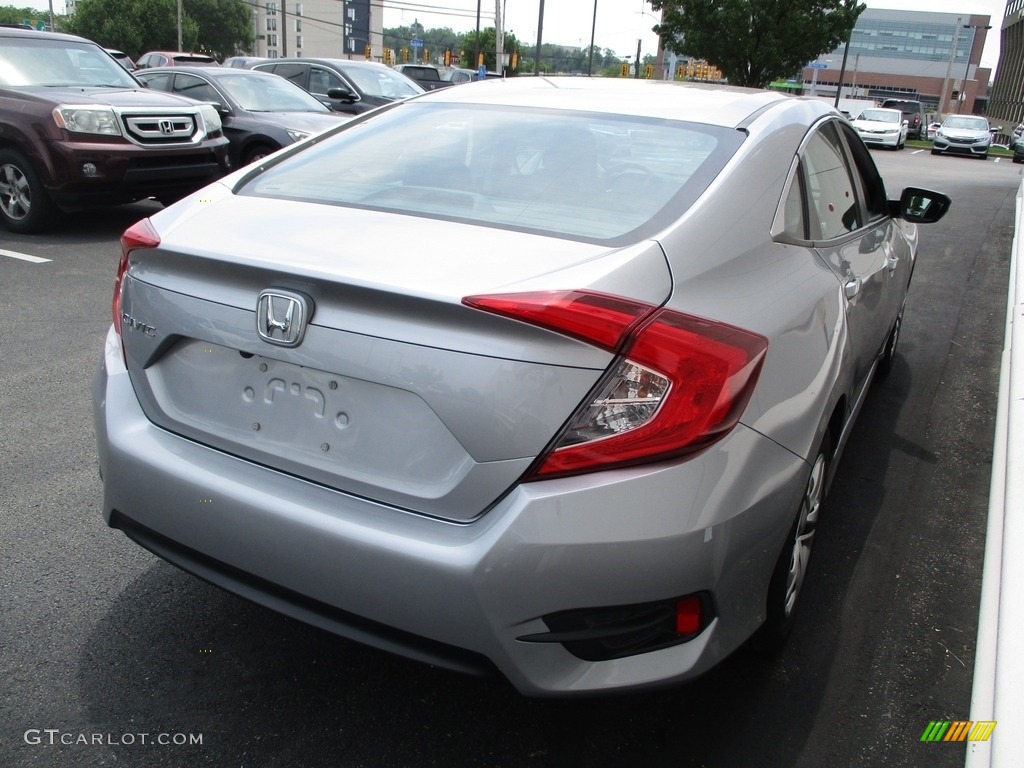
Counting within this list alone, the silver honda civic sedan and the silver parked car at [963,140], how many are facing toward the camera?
1

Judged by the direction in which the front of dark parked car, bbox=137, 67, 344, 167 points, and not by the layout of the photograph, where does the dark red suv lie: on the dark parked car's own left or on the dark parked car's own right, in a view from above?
on the dark parked car's own right

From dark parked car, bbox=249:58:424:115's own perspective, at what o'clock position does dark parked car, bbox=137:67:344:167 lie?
dark parked car, bbox=137:67:344:167 is roughly at 2 o'clock from dark parked car, bbox=249:58:424:115.

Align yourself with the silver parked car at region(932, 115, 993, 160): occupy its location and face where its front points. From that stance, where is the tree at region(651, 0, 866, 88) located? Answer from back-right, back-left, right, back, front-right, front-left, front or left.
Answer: right

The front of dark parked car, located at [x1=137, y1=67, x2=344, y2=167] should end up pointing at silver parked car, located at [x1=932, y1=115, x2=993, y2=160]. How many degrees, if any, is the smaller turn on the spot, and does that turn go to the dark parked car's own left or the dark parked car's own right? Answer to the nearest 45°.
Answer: approximately 90° to the dark parked car's own left

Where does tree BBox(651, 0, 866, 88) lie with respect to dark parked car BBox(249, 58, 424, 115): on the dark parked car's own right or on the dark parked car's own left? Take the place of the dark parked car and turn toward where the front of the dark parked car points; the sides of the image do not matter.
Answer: on the dark parked car's own left

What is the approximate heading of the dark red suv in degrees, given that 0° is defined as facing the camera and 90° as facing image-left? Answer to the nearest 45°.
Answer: approximately 315°

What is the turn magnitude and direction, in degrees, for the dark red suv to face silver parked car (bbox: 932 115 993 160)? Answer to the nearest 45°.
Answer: approximately 90° to its left

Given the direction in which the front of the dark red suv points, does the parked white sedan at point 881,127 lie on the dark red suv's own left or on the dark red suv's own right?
on the dark red suv's own left

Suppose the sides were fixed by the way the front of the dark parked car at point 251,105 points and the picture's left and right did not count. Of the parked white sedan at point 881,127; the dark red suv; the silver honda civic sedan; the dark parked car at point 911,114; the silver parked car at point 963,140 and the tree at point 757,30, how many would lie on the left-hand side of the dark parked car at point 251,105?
4
